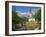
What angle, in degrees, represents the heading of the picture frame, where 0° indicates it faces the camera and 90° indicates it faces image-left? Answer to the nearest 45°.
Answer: approximately 315°
